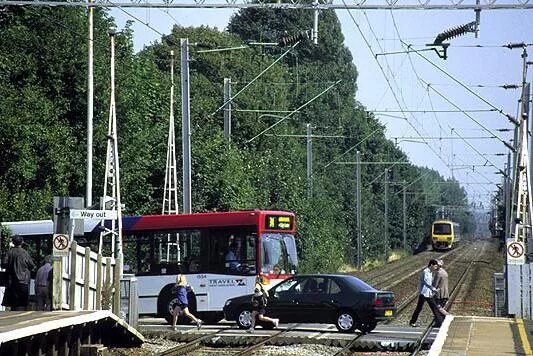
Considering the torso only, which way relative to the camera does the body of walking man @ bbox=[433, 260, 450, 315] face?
to the viewer's left

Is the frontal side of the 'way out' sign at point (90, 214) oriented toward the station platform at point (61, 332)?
yes

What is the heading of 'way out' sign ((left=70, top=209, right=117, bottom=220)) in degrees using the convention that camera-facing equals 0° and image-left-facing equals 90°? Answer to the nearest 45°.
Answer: approximately 0°

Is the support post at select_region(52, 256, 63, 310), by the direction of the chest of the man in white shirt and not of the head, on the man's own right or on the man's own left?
on the man's own right

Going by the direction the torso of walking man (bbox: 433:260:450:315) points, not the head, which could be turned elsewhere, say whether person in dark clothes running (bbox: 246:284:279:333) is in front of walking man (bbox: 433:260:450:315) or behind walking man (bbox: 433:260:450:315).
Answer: in front

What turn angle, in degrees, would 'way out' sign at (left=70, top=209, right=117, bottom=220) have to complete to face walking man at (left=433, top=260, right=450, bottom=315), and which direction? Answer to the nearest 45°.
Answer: approximately 90° to its left
